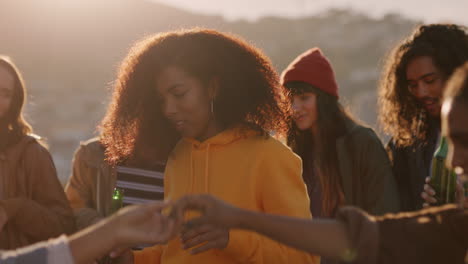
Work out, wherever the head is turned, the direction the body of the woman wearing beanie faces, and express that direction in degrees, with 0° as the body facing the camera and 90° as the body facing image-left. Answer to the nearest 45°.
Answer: approximately 45°

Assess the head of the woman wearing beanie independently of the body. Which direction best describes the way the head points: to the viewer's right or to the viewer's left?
to the viewer's left
